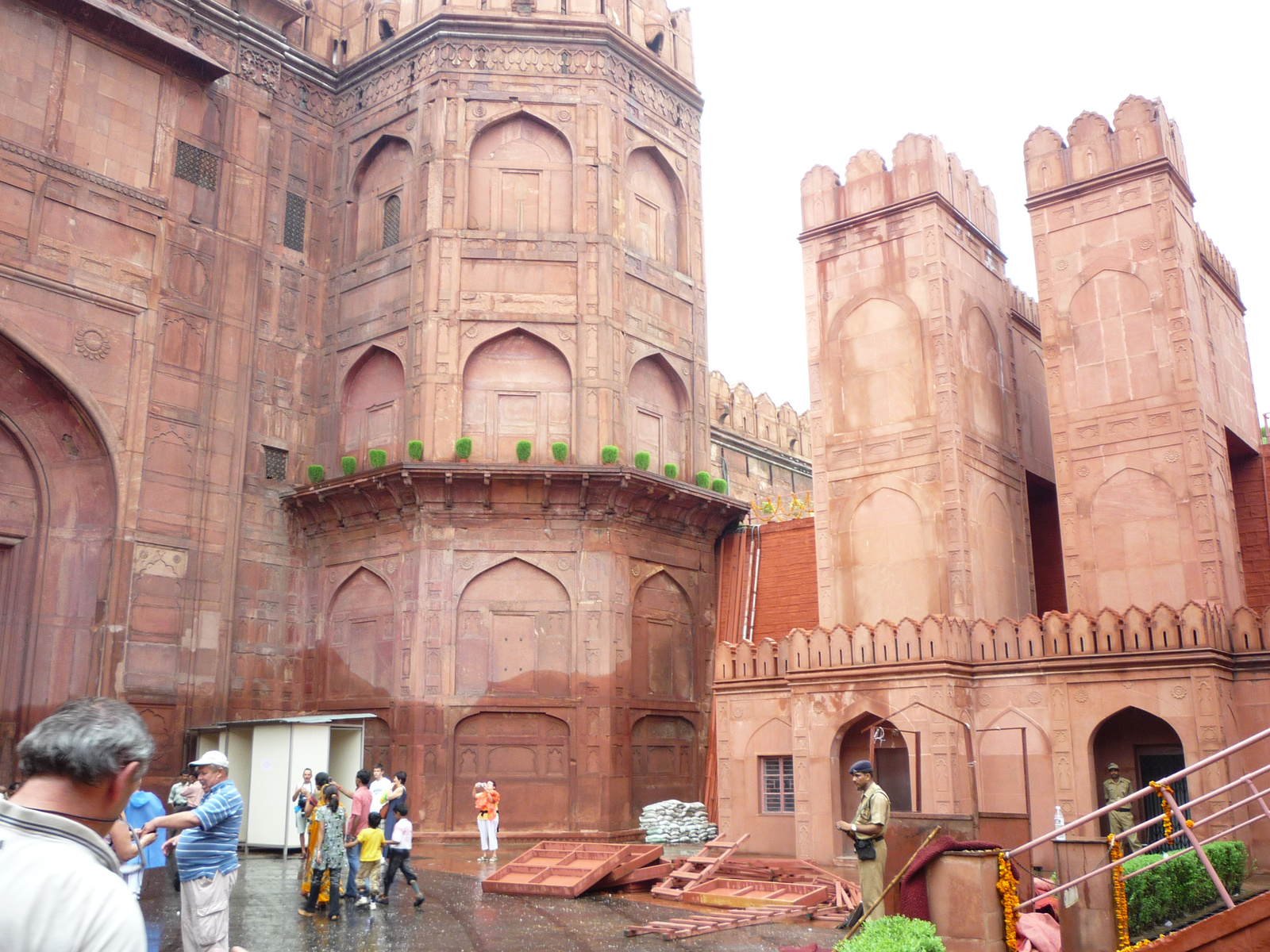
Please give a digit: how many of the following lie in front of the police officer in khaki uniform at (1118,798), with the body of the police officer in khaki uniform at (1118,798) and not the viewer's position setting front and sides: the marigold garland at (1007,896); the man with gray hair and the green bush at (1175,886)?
3

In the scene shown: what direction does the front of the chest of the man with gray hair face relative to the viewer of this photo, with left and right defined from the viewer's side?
facing away from the viewer and to the right of the viewer

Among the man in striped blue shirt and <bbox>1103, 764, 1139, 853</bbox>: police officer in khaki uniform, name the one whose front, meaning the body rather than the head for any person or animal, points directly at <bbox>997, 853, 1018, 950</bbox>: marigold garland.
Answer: the police officer in khaki uniform

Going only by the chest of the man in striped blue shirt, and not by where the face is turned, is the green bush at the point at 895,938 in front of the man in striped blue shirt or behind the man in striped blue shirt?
behind

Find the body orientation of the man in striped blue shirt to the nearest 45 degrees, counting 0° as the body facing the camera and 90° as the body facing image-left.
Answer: approximately 90°

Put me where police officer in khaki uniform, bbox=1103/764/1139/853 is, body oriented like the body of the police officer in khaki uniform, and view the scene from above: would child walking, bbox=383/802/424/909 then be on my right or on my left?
on my right

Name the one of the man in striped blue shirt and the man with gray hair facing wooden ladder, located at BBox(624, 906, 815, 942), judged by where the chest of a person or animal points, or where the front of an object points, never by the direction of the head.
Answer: the man with gray hair

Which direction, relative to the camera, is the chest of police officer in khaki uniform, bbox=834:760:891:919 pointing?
to the viewer's left
